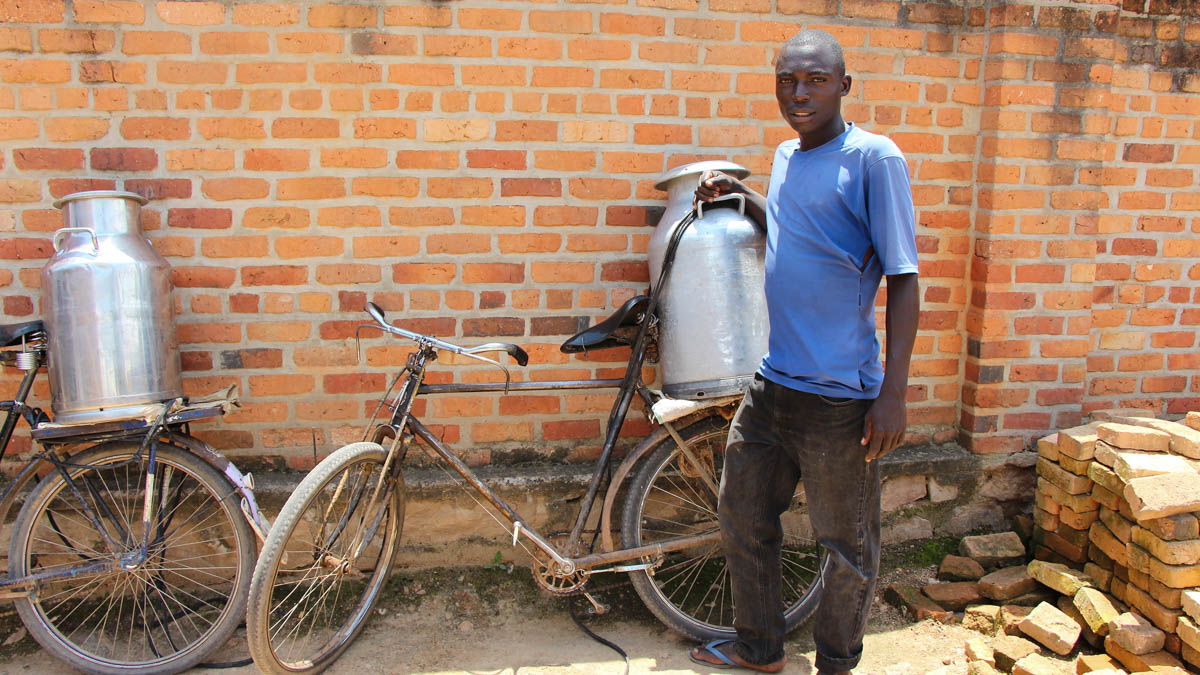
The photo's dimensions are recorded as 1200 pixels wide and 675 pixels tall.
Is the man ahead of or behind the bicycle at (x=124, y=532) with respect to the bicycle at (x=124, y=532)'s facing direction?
behind

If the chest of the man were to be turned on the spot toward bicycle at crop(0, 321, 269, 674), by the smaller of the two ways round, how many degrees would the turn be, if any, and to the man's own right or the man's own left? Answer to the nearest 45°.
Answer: approximately 45° to the man's own right

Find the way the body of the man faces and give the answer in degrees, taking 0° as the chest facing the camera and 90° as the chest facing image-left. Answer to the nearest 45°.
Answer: approximately 45°

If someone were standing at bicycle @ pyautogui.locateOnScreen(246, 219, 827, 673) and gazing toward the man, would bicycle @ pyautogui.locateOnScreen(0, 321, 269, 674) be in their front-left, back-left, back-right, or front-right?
back-right

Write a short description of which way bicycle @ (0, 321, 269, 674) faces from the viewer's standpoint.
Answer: facing to the left of the viewer
